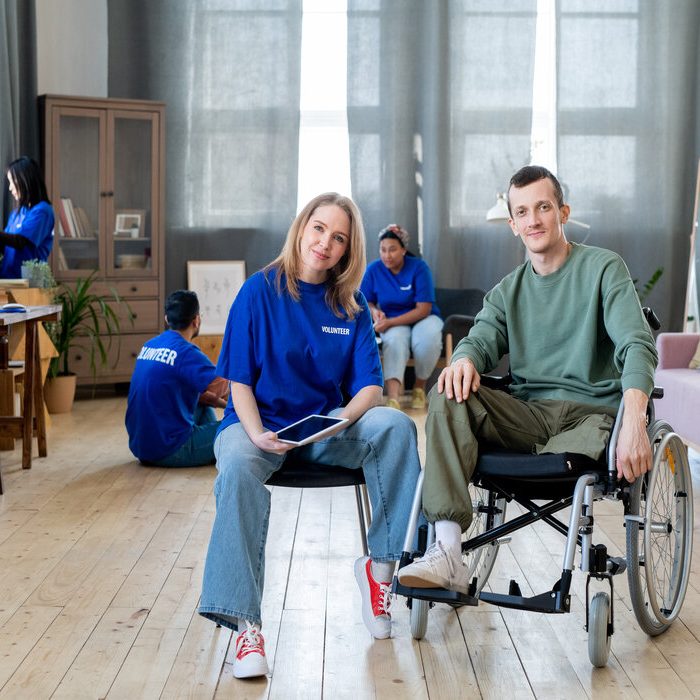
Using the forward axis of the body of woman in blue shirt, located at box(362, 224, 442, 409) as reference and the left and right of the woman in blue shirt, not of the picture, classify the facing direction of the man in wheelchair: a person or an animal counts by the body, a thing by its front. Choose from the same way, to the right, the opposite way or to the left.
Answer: the same way

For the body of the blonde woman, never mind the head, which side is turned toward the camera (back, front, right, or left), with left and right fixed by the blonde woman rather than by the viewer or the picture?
front

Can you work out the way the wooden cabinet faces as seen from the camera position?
facing the viewer

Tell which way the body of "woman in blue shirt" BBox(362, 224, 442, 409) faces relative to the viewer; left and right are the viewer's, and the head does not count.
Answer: facing the viewer and to the left of the viewer

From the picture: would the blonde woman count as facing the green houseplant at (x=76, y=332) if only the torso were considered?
no

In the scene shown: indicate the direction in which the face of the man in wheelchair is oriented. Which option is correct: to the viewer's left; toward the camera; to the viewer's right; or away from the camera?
toward the camera

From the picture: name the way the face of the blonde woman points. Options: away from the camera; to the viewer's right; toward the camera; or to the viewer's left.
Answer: toward the camera

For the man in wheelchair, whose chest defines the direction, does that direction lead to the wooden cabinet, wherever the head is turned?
no

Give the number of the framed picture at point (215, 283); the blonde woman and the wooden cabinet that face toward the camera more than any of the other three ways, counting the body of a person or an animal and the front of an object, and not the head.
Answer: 3

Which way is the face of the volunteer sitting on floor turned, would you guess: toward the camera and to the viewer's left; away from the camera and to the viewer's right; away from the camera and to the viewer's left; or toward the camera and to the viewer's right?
away from the camera and to the viewer's right

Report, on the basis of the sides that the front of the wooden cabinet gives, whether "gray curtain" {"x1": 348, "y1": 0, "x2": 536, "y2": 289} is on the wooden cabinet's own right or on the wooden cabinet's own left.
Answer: on the wooden cabinet's own left

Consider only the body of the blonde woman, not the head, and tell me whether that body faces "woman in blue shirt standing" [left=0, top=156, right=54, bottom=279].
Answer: no
